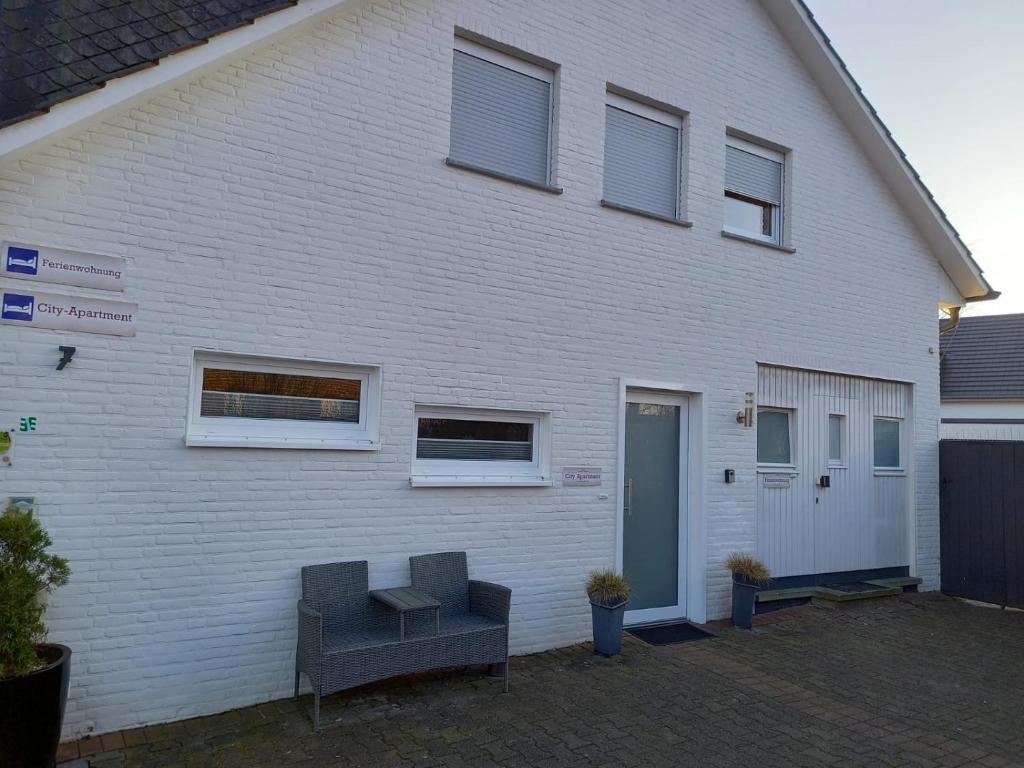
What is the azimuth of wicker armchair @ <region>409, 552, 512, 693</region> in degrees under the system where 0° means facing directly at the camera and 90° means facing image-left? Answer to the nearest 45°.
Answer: approximately 315°

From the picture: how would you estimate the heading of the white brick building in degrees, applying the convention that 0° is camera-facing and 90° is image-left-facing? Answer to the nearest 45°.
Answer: approximately 315°

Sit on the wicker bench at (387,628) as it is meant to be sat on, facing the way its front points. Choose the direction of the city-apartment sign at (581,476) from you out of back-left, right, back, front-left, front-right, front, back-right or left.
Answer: left

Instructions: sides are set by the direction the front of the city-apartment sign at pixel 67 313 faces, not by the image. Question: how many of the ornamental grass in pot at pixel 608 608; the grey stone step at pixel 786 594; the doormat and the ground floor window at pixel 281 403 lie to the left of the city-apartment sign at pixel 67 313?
4

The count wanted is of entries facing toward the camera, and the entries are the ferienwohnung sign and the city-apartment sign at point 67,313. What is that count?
2

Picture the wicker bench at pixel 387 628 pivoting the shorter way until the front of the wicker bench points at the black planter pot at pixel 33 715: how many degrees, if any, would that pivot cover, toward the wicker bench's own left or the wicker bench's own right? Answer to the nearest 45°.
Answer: approximately 90° to the wicker bench's own right

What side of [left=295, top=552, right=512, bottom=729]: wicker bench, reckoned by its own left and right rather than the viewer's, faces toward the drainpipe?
left

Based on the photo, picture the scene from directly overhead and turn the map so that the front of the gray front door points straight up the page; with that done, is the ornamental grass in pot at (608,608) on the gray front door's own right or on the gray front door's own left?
on the gray front door's own right

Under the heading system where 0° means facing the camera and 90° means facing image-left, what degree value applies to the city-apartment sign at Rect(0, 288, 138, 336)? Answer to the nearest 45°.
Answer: approximately 0°

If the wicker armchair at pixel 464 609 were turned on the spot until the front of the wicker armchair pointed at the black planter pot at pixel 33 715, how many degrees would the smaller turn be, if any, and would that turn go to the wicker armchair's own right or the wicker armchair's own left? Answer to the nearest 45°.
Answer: approximately 90° to the wicker armchair's own right
